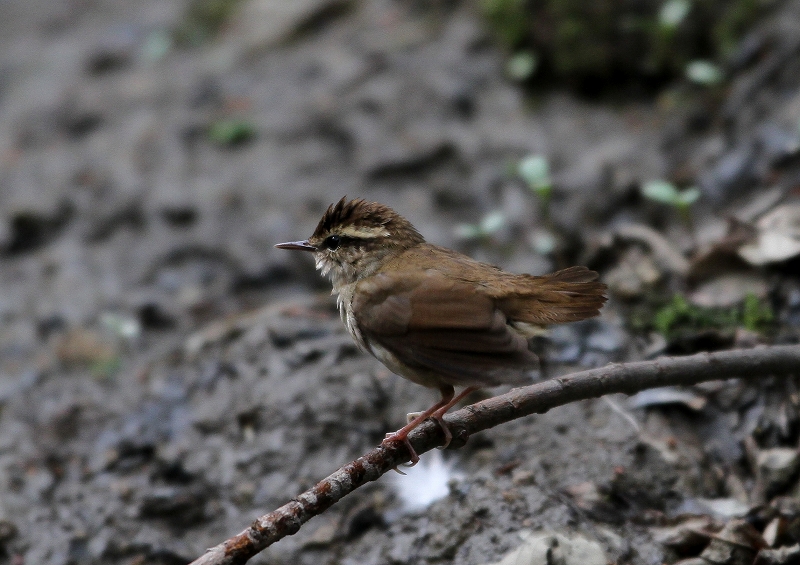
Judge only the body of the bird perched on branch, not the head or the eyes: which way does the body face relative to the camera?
to the viewer's left

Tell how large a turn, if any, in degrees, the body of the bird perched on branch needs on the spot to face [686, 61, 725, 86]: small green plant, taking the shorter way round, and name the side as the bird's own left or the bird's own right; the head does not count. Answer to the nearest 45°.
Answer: approximately 135° to the bird's own right

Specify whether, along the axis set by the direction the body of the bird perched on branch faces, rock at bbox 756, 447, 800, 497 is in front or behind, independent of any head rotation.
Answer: behind

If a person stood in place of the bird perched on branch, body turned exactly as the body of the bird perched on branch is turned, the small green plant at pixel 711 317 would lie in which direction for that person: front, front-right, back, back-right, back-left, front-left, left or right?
back-right

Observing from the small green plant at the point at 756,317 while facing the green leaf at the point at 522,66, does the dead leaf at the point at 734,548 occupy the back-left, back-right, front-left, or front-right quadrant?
back-left
